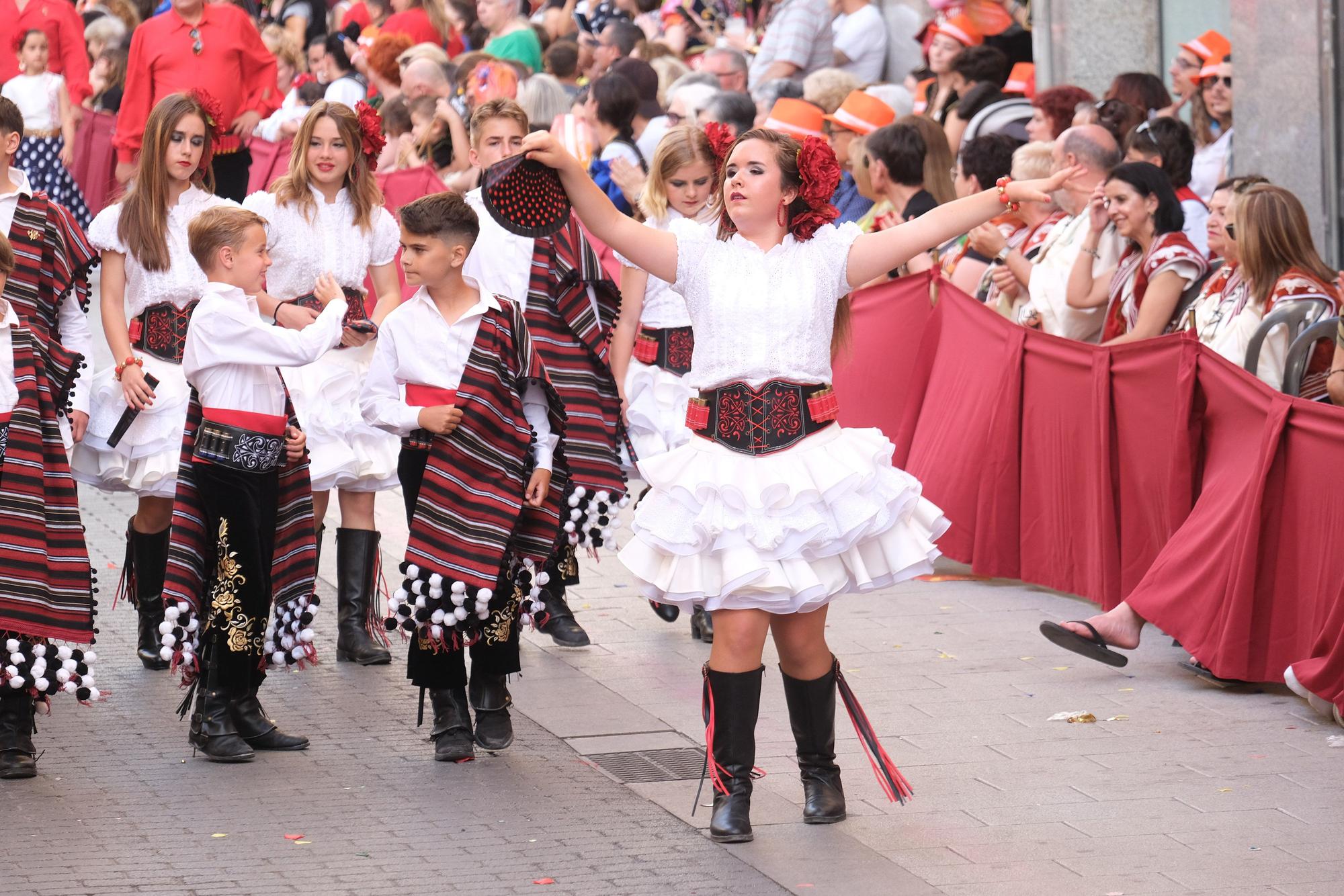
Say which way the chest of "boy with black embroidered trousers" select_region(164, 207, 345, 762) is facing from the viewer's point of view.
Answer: to the viewer's right

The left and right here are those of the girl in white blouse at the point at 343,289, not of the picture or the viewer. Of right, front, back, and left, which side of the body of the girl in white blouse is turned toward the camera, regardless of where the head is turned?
front

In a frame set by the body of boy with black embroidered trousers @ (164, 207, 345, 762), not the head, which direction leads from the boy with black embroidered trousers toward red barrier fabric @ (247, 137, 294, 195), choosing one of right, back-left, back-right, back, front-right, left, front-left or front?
left

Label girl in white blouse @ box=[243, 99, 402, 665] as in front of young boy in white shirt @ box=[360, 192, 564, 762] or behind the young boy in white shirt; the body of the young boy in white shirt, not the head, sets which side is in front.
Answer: behind

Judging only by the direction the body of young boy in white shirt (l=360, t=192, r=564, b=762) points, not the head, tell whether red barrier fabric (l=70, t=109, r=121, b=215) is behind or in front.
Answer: behind

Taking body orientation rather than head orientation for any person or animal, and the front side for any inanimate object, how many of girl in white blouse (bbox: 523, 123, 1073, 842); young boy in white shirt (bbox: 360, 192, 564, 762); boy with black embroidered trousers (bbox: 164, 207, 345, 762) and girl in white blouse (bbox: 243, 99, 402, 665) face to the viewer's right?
1

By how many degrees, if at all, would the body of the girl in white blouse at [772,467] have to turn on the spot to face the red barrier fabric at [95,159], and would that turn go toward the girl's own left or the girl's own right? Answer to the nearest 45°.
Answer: approximately 135° to the girl's own right

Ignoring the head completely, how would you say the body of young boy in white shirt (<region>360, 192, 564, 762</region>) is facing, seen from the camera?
toward the camera

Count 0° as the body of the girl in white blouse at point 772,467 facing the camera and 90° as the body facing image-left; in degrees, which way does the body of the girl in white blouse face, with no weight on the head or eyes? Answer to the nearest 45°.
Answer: approximately 0°

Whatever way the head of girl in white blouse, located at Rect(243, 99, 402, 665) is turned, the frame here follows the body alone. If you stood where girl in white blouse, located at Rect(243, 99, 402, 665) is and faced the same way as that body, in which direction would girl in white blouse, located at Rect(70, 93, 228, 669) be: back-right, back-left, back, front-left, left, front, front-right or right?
right

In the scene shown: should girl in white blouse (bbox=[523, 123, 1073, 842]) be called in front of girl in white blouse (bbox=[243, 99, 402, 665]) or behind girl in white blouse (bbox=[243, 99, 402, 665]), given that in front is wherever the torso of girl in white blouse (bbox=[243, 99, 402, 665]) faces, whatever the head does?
in front

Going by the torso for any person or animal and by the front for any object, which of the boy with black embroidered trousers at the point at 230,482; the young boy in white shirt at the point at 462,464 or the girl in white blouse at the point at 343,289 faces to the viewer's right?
the boy with black embroidered trousers

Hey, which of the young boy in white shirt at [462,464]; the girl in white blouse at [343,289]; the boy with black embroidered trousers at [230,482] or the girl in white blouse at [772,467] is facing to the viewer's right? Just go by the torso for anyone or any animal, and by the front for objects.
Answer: the boy with black embroidered trousers
